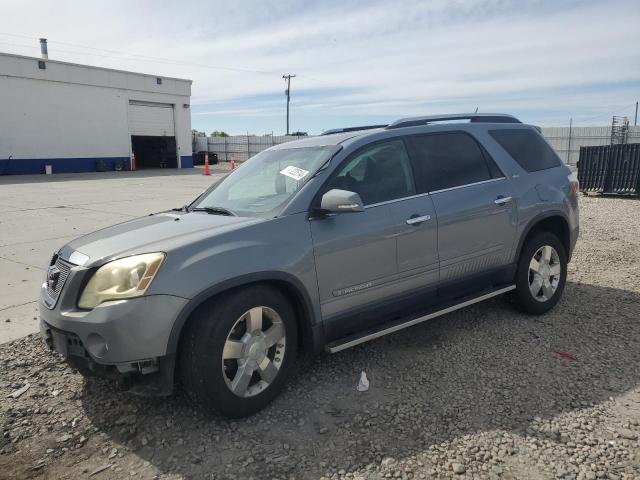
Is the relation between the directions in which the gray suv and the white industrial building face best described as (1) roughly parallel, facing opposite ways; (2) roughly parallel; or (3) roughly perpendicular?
roughly perpendicular

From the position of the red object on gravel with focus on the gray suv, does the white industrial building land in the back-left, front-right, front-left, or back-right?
front-right

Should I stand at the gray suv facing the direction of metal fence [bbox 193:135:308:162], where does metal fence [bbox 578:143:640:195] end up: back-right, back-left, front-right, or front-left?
front-right

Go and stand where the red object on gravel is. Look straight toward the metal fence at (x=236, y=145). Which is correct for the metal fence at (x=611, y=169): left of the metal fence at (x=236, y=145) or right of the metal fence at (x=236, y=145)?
right

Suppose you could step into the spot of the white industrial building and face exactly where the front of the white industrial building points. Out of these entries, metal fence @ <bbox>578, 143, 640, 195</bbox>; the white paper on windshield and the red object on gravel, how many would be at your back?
0

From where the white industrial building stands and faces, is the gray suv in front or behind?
in front

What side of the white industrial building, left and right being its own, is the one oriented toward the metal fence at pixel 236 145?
left

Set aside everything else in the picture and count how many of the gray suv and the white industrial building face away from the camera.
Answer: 0

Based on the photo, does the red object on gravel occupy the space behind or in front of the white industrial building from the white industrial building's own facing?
in front

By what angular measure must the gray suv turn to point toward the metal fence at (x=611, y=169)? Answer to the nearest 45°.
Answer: approximately 180°

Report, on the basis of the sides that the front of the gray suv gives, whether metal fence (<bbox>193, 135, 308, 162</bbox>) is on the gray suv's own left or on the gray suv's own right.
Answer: on the gray suv's own right

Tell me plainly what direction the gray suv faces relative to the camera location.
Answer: facing the viewer and to the left of the viewer

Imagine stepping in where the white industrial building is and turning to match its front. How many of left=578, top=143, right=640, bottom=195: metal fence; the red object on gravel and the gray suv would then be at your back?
0

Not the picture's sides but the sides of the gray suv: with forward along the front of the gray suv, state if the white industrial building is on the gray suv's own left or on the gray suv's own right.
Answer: on the gray suv's own right

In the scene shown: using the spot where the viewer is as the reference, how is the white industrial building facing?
facing the viewer and to the right of the viewer
